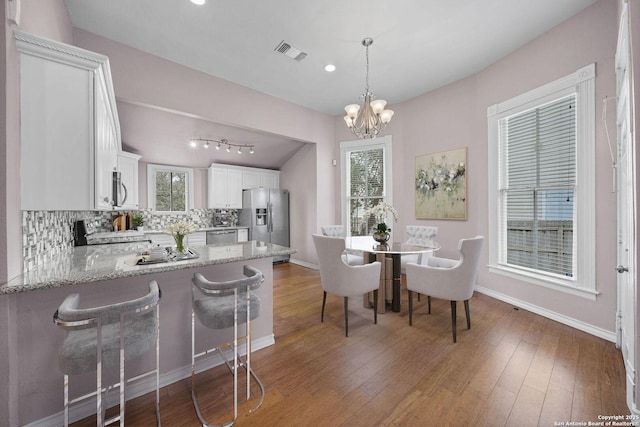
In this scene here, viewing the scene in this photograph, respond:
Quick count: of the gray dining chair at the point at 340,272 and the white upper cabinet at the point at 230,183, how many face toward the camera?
1

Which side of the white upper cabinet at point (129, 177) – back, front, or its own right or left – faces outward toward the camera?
right

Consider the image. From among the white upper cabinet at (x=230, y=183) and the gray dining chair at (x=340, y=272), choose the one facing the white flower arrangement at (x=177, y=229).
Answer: the white upper cabinet

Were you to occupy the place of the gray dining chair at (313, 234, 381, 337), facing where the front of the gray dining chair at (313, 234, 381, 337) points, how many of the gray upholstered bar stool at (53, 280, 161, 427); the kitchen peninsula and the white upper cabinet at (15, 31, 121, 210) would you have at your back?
3

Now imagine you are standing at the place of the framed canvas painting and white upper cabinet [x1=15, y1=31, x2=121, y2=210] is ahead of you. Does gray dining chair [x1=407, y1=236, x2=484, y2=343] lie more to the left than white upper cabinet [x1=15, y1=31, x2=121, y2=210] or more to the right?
left

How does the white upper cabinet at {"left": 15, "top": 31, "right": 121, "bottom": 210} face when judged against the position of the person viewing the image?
facing to the right of the viewer
